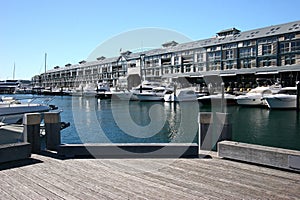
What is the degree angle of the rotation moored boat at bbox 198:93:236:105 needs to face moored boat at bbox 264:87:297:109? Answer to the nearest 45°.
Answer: approximately 135° to its left

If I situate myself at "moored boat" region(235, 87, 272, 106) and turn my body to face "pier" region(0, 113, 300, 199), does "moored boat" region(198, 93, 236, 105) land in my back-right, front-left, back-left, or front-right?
back-right

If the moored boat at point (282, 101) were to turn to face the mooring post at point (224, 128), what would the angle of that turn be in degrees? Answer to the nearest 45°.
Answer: approximately 90° to its left

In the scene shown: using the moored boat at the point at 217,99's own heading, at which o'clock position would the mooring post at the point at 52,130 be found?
The mooring post is roughly at 9 o'clock from the moored boat.

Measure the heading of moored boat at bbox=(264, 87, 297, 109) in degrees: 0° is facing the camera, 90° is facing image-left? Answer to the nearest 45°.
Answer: approximately 90°

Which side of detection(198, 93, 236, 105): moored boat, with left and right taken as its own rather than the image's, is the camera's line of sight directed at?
left

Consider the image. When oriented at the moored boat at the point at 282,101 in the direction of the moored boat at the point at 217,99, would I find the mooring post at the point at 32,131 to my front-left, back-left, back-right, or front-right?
back-left

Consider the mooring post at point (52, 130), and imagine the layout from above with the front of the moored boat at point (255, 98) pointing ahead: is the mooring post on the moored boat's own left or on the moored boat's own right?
on the moored boat's own left

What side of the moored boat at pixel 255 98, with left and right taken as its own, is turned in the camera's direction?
left

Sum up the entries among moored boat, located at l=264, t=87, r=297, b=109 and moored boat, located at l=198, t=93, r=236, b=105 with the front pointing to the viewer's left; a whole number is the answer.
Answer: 2

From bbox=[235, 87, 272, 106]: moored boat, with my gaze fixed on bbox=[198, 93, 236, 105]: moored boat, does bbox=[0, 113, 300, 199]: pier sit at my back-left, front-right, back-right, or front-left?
back-left
